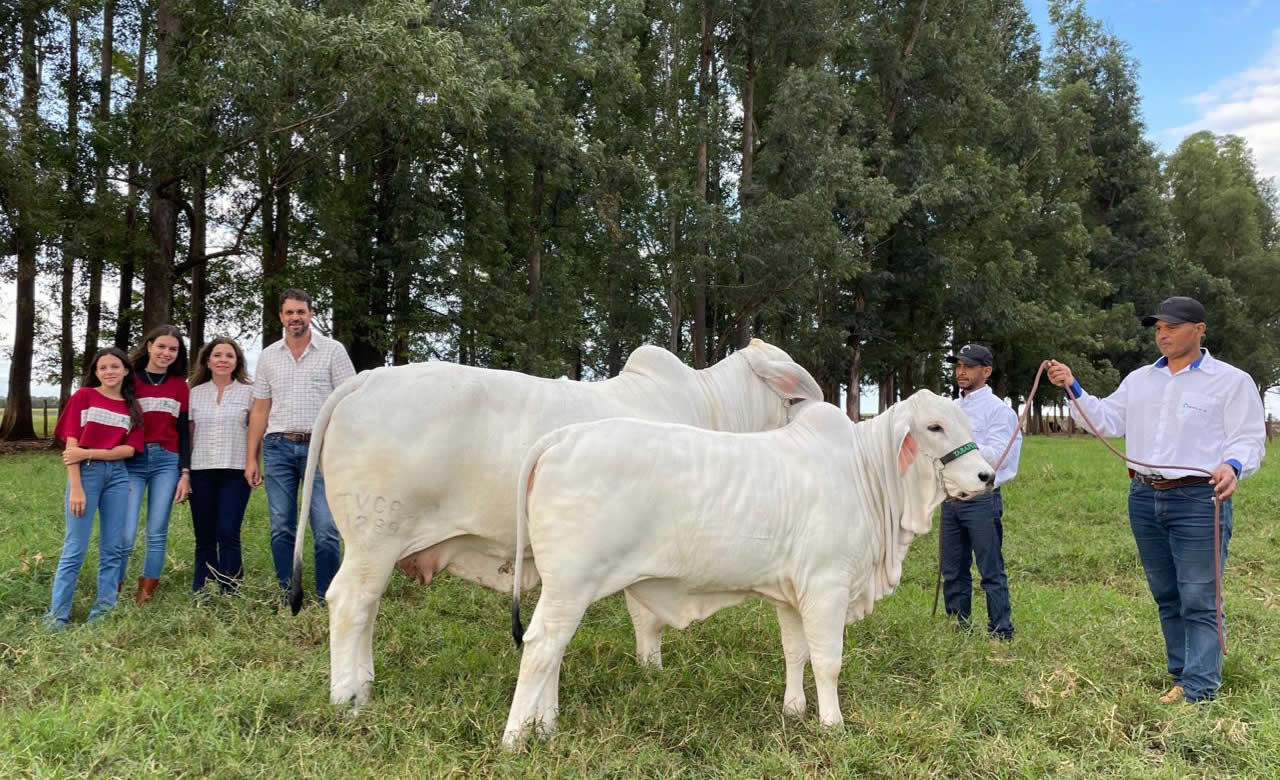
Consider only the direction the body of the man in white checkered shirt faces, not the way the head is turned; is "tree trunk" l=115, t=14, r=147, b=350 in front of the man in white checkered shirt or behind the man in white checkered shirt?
behind

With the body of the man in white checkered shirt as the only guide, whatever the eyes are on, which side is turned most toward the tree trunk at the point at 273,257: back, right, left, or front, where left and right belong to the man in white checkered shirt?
back

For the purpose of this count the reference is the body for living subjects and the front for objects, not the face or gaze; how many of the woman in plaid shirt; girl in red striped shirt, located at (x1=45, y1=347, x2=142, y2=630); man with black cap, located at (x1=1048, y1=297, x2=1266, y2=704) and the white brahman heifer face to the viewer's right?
1

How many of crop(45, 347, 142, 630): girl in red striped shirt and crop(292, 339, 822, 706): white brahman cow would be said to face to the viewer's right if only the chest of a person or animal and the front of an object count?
1

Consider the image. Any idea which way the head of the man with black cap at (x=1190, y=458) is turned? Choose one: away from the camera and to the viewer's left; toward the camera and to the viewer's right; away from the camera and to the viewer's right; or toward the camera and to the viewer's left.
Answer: toward the camera and to the viewer's left

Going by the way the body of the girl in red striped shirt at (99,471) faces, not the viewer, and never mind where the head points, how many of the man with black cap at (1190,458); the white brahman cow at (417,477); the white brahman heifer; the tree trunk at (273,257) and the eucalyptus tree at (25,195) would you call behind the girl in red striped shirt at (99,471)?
2

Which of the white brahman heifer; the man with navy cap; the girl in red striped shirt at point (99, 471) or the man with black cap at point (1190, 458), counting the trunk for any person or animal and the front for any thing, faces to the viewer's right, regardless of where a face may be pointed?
the white brahman heifer

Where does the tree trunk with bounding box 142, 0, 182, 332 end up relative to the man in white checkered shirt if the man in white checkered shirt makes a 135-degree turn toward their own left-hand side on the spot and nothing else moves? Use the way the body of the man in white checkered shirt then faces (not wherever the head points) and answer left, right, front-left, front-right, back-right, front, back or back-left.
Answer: front-left

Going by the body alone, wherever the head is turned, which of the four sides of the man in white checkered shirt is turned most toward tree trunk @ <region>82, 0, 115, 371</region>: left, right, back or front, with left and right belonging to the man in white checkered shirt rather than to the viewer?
back

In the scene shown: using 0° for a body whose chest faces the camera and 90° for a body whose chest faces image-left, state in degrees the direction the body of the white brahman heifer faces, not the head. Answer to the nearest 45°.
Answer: approximately 270°

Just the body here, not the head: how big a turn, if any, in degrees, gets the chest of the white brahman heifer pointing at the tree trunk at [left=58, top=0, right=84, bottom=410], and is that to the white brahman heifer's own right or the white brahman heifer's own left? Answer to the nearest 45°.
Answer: approximately 135° to the white brahman heifer's own left
